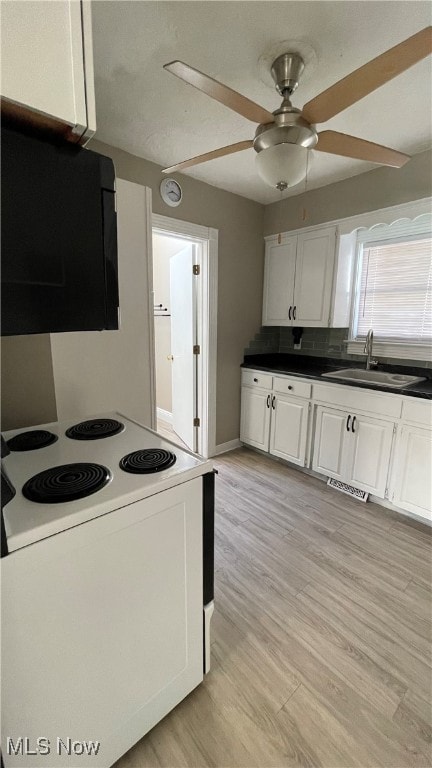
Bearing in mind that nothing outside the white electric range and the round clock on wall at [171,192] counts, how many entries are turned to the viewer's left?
0

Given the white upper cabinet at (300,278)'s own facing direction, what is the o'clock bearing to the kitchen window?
The kitchen window is roughly at 8 o'clock from the white upper cabinet.

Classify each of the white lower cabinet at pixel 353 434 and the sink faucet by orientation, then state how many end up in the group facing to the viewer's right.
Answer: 0

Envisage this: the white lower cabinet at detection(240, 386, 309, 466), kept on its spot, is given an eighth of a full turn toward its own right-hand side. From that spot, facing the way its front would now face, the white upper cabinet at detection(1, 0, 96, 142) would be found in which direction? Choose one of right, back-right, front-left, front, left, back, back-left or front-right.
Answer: left

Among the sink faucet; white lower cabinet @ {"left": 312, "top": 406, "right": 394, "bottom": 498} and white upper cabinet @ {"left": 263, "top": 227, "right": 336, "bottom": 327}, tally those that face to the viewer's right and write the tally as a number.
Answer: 0

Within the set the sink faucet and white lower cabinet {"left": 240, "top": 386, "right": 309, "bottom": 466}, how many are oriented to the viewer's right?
0

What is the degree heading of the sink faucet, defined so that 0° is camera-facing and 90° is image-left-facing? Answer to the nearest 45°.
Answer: approximately 45°

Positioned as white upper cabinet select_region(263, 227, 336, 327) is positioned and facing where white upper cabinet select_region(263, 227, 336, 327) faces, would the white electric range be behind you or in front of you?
in front

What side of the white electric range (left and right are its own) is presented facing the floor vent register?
front

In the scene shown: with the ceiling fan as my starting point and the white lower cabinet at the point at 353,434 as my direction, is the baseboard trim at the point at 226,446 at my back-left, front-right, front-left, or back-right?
front-left

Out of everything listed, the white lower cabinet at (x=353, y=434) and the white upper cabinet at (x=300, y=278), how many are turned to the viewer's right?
0
